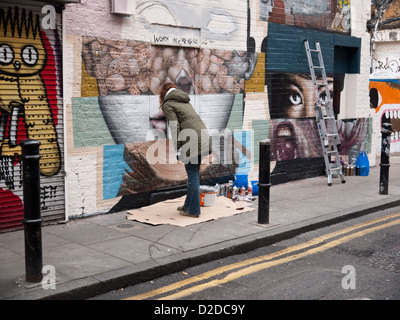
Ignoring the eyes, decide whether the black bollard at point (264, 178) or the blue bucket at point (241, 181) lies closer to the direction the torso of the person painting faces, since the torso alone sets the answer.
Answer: the blue bucket

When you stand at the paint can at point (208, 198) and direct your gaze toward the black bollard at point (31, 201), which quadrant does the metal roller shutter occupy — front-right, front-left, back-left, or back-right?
front-right

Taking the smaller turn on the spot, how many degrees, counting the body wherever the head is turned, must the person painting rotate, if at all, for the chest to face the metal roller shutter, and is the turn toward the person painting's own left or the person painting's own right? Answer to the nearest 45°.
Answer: approximately 45° to the person painting's own left

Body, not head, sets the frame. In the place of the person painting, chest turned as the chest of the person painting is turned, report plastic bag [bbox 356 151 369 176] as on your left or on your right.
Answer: on your right

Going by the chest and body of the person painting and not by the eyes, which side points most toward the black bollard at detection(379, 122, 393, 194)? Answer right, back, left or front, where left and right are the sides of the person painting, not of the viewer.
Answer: right

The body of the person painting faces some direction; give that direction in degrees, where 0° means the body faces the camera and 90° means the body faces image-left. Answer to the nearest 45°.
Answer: approximately 135°

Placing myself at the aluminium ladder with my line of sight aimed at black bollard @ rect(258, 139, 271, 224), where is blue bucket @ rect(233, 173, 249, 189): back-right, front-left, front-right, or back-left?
front-right

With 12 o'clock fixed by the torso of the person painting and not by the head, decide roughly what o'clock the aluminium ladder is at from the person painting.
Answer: The aluminium ladder is roughly at 3 o'clock from the person painting.

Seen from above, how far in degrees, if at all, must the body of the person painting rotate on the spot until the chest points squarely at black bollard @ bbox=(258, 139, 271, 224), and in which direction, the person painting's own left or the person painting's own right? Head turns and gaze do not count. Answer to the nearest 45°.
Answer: approximately 135° to the person painting's own right
